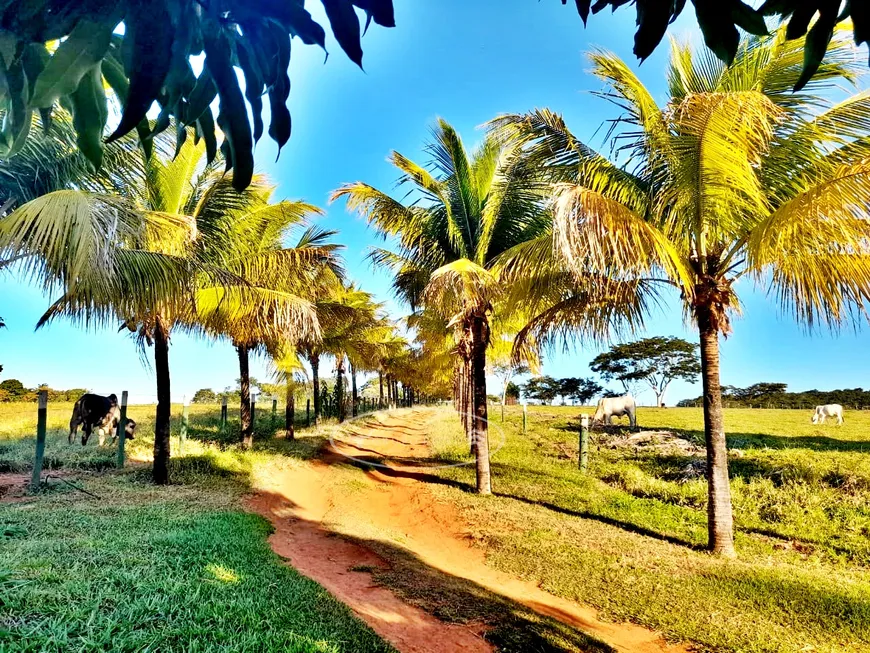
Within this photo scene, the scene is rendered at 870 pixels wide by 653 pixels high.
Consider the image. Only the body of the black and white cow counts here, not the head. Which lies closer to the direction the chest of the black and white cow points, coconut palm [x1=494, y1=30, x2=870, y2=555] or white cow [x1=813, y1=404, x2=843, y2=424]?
the white cow

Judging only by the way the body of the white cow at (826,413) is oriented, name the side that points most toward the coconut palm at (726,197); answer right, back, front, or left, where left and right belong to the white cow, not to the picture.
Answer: left

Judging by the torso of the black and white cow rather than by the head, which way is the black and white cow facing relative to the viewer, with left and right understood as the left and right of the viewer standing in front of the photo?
facing to the right of the viewer

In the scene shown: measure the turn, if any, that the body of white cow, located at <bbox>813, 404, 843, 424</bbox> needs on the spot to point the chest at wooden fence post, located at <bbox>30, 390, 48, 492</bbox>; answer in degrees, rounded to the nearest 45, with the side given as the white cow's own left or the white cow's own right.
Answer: approximately 45° to the white cow's own left

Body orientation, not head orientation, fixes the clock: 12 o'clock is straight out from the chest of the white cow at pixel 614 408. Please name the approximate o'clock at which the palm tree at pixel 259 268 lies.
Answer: The palm tree is roughly at 10 o'clock from the white cow.

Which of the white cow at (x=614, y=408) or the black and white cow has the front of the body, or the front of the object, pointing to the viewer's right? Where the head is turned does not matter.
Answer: the black and white cow

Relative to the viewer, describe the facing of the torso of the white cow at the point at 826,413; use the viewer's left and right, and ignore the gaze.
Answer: facing to the left of the viewer

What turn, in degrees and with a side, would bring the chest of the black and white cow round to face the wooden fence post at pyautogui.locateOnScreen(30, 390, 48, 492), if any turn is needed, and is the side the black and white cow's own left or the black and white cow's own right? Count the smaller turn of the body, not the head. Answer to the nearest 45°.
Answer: approximately 90° to the black and white cow's own right

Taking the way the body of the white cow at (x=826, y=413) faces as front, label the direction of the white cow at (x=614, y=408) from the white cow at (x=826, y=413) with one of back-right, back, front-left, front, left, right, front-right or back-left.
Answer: front-left

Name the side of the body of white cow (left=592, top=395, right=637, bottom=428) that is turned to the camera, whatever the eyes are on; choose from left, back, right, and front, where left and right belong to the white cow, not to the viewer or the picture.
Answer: left

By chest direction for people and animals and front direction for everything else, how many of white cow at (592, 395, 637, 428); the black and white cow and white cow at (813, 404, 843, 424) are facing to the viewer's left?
2
